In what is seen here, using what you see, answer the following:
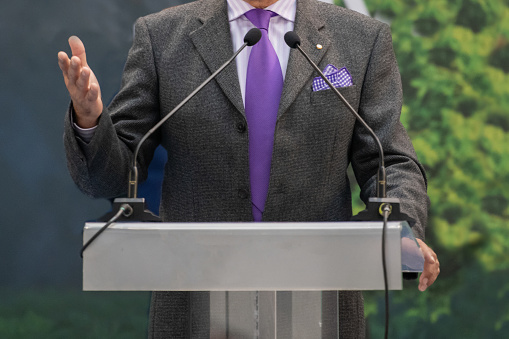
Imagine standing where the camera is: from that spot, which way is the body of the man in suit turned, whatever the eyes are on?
toward the camera

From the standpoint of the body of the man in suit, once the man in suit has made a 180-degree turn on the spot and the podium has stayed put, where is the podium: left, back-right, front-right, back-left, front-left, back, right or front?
back

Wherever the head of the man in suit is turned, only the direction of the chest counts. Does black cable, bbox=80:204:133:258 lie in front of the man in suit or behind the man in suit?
in front

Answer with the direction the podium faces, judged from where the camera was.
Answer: facing the viewer
